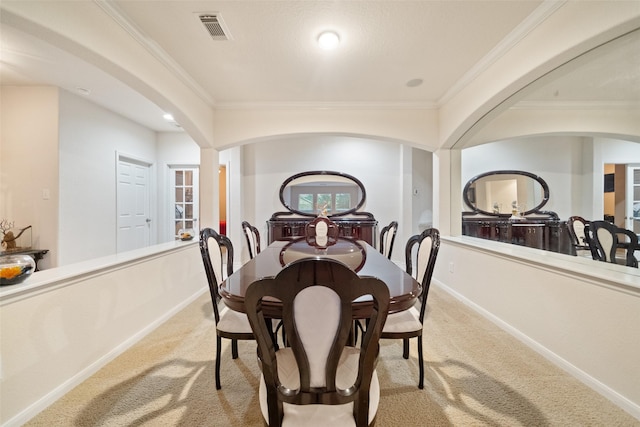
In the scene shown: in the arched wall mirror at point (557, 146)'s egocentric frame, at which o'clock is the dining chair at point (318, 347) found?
The dining chair is roughly at 11 o'clock from the arched wall mirror.

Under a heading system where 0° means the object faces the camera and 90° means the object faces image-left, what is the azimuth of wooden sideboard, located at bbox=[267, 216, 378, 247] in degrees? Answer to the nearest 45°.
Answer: approximately 0°

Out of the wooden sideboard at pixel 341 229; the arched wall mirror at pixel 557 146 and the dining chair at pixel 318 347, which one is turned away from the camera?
the dining chair

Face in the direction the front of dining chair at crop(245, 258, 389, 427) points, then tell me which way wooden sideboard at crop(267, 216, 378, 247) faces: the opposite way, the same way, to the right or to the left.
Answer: the opposite way

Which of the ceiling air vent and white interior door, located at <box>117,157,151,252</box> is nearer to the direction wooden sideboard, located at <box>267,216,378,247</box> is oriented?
the ceiling air vent

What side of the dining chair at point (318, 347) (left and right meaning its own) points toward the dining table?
front

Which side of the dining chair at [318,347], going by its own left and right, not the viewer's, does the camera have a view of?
back

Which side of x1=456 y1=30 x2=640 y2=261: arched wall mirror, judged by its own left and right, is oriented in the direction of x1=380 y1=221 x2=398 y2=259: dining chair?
front

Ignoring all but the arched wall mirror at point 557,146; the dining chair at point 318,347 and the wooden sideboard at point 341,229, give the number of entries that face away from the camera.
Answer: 1

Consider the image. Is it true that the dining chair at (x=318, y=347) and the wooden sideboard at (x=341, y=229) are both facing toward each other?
yes
